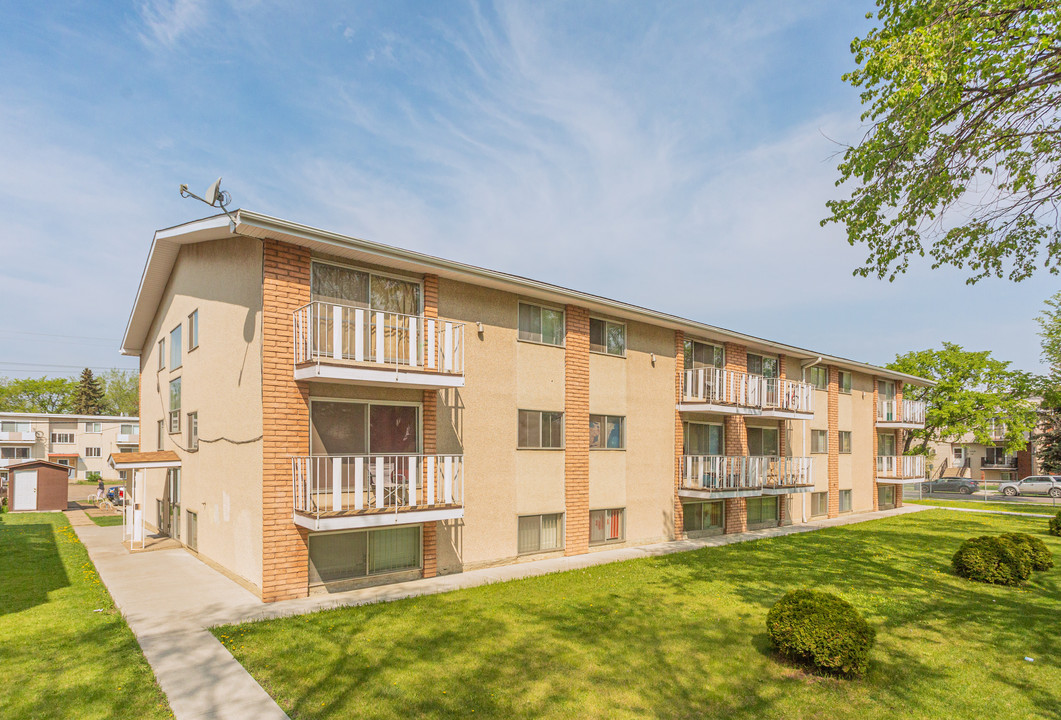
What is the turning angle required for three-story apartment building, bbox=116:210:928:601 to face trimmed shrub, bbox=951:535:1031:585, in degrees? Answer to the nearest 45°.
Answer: approximately 45° to its left

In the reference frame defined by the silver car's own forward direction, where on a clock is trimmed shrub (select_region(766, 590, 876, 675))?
The trimmed shrub is roughly at 9 o'clock from the silver car.

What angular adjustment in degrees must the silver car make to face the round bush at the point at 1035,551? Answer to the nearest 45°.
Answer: approximately 90° to its left

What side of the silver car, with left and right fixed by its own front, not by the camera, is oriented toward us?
left

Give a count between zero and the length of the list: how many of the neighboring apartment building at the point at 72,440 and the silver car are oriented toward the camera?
1

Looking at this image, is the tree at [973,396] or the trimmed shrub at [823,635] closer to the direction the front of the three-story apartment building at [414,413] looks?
the trimmed shrub

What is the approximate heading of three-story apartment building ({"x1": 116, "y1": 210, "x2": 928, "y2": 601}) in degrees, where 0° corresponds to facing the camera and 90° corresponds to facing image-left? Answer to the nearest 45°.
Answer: approximately 315°

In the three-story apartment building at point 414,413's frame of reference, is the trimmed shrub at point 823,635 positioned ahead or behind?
ahead

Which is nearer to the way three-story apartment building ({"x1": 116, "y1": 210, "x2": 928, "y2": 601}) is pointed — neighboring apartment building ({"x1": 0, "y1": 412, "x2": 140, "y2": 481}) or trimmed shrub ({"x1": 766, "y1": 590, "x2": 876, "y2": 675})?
the trimmed shrub
